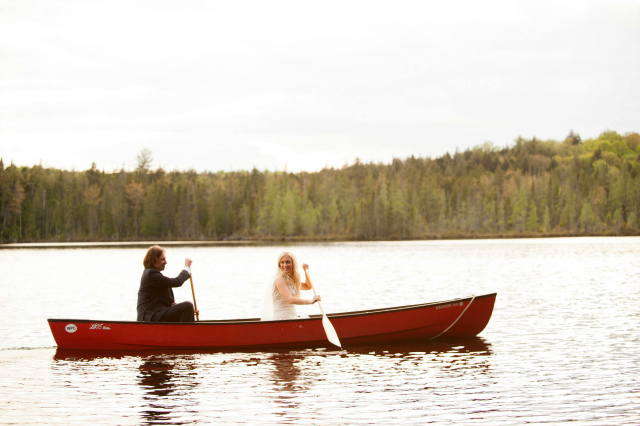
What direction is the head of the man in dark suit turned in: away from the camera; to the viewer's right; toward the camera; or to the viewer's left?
to the viewer's right

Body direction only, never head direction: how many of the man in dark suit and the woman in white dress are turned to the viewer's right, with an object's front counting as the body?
2

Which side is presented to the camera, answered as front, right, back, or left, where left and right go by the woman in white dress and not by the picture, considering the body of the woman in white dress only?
right

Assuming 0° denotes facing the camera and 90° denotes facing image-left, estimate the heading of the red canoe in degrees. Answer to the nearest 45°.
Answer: approximately 270°

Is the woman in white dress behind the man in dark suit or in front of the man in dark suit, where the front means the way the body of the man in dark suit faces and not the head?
in front

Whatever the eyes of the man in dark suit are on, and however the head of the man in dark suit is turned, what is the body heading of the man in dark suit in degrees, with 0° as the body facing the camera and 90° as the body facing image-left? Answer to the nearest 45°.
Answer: approximately 270°
